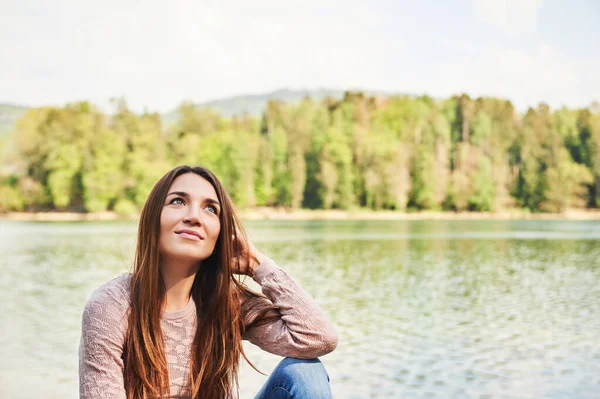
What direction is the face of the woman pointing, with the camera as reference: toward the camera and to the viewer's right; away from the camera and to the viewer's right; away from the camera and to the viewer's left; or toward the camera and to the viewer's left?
toward the camera and to the viewer's right

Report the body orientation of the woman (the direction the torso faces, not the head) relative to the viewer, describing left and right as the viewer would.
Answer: facing the viewer and to the right of the viewer
